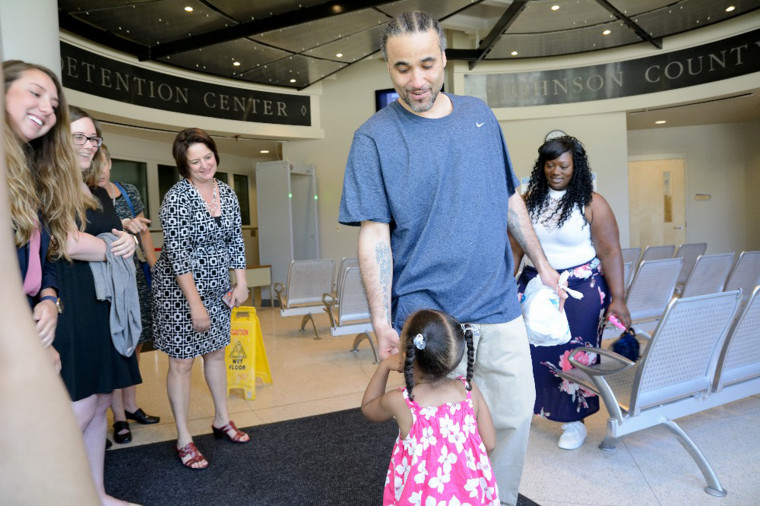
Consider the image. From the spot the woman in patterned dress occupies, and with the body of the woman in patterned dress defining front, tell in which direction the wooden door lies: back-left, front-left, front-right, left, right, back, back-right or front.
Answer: left

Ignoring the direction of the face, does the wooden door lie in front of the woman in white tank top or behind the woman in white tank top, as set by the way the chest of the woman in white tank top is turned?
behind

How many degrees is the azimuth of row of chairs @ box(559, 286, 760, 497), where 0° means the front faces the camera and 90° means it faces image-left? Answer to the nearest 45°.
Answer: approximately 135°

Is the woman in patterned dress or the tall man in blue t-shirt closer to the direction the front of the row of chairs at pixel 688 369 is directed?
the woman in patterned dress

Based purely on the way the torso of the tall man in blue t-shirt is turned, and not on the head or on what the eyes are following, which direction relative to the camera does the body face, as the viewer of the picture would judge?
toward the camera

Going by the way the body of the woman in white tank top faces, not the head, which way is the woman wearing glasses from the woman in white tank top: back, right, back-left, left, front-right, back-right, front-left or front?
front

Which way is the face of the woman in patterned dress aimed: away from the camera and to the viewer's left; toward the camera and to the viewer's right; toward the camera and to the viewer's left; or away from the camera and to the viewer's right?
toward the camera and to the viewer's right

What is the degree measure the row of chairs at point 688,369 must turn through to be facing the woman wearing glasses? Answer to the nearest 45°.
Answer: approximately 90° to its left

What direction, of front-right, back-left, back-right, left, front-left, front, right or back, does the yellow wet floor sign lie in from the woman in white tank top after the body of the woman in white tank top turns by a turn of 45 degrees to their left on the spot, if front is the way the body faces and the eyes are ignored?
right

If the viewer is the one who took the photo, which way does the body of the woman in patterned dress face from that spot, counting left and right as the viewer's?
facing the viewer and to the right of the viewer

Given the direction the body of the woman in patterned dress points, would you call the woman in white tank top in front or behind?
in front

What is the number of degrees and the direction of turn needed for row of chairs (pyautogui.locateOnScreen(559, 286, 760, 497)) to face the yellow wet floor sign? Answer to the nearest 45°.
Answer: approximately 45° to its left
